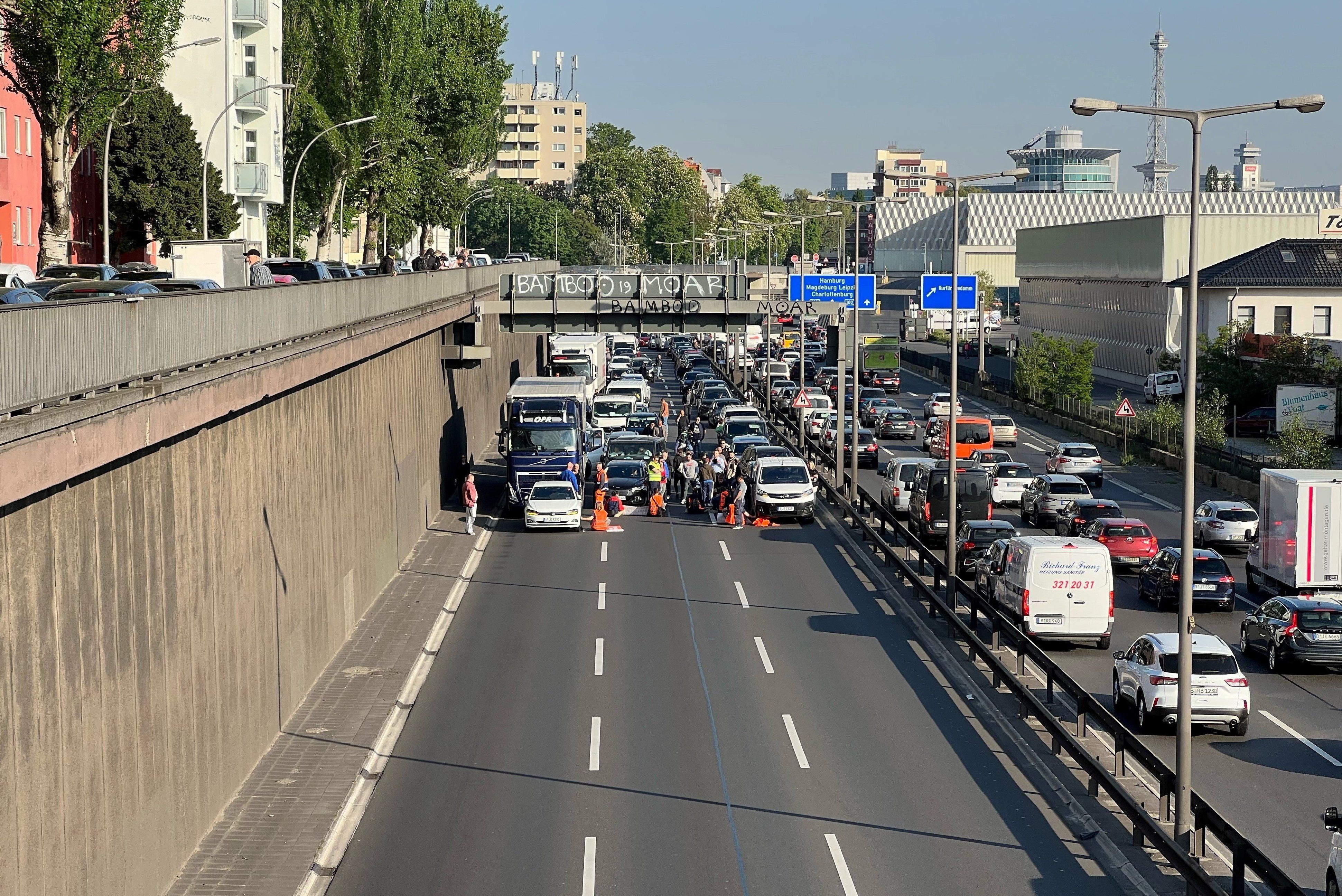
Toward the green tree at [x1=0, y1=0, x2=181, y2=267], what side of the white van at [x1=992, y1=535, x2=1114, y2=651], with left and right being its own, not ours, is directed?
left

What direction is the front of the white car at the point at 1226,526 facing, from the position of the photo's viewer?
facing away from the viewer and to the left of the viewer

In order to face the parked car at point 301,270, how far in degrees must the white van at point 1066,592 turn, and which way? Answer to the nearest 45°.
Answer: approximately 45° to its left

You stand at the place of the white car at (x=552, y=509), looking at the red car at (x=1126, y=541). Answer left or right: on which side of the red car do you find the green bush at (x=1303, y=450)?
left

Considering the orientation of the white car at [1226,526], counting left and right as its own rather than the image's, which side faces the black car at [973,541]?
left

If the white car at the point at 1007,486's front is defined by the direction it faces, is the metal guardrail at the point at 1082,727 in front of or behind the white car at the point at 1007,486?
behind

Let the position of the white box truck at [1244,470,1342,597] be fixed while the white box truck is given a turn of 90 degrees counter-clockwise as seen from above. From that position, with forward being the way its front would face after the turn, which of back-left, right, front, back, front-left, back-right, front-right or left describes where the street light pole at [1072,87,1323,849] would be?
front-left

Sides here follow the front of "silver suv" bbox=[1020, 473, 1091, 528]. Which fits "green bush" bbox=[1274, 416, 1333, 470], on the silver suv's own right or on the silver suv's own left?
on the silver suv's own right

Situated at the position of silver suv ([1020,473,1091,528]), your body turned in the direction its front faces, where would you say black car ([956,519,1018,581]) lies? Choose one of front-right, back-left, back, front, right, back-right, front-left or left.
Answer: back-left

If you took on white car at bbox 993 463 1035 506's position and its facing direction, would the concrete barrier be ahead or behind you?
behind

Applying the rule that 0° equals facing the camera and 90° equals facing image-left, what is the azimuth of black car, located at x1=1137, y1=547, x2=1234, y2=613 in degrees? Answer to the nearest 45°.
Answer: approximately 135°

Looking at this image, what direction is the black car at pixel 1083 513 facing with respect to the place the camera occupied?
facing away from the viewer and to the left of the viewer

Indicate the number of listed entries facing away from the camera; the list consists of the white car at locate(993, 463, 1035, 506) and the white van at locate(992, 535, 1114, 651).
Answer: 2
